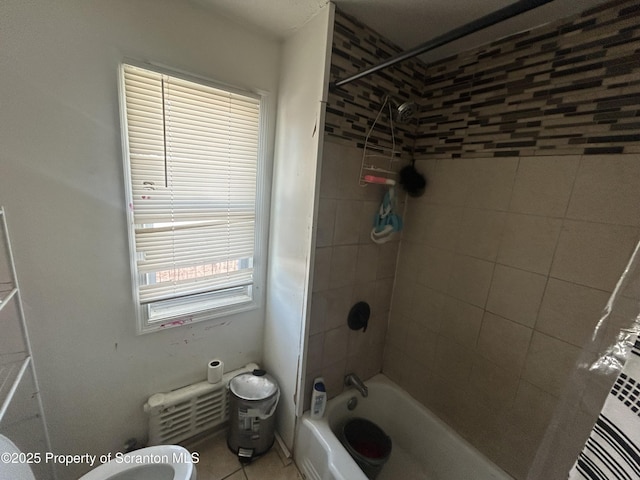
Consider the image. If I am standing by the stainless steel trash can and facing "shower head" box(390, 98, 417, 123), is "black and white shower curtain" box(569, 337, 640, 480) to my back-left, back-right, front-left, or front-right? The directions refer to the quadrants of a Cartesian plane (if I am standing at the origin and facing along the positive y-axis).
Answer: front-right

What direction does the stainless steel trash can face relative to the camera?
toward the camera

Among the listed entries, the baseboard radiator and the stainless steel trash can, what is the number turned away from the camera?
0

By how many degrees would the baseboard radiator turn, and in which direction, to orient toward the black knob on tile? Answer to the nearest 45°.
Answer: approximately 45° to its left

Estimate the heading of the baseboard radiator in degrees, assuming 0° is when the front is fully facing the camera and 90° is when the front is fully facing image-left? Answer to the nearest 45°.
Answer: approximately 315°

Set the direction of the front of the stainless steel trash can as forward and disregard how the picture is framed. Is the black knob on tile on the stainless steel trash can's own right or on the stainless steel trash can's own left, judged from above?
on the stainless steel trash can's own left

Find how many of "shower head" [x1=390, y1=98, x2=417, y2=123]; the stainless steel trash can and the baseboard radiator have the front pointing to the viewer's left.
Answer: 0

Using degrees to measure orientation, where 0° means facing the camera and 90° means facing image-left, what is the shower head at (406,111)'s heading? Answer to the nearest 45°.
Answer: approximately 315°

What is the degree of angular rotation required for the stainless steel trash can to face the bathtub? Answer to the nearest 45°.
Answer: approximately 90° to its left

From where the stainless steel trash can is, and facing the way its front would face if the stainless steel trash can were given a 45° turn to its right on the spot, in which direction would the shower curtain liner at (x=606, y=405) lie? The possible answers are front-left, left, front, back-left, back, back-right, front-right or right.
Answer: left

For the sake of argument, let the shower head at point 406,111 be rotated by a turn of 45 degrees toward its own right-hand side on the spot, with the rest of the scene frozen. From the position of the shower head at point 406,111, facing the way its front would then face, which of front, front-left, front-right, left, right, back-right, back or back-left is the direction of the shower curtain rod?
front

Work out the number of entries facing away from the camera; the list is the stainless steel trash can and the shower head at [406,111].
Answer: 0

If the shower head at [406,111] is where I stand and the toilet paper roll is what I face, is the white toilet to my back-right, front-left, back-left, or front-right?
front-left
